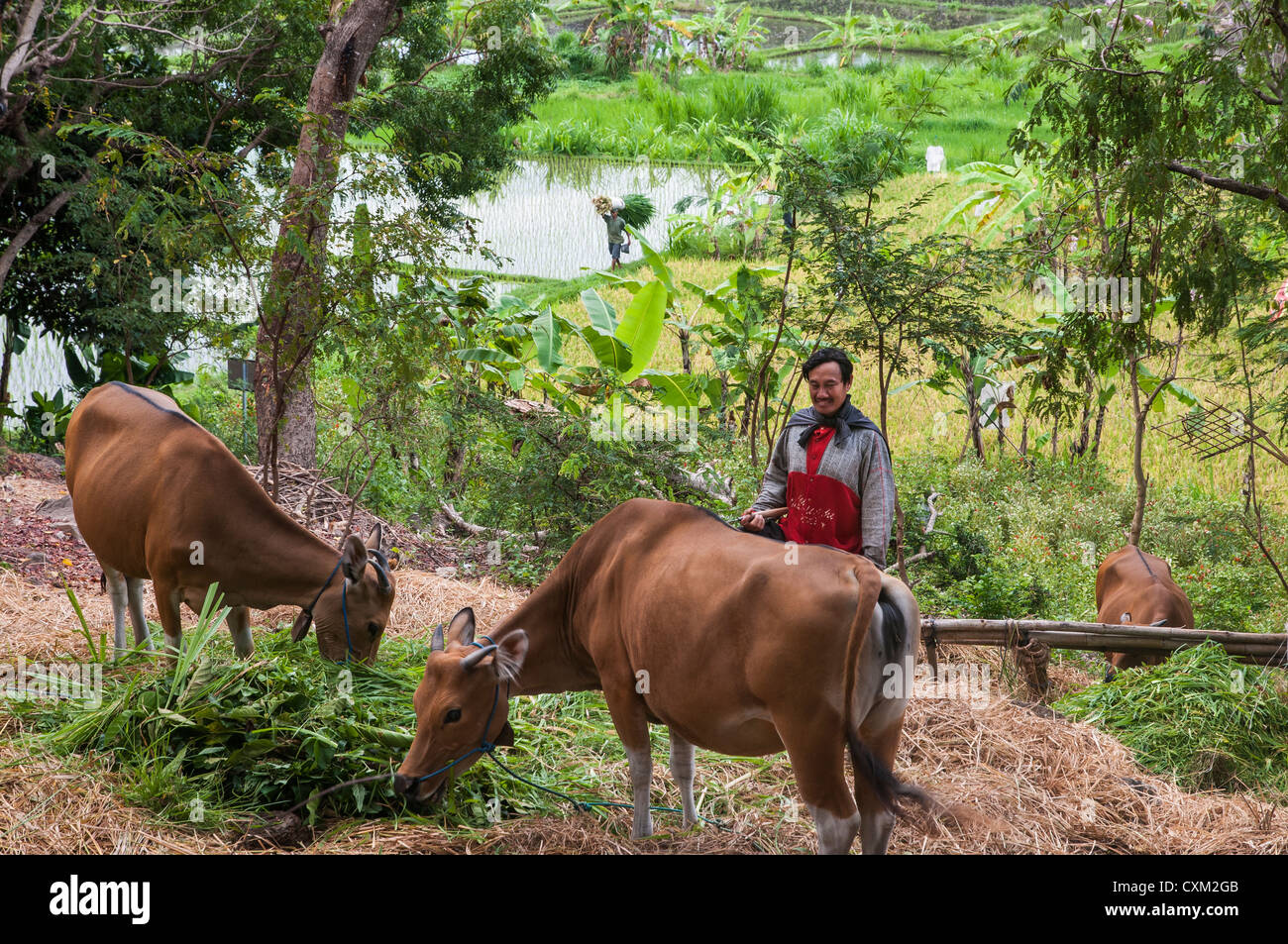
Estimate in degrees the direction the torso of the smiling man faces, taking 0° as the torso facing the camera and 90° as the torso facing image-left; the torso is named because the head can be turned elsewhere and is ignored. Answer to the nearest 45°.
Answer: approximately 45°

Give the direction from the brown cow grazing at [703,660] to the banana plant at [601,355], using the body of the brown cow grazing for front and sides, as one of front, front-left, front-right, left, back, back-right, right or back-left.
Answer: front-right

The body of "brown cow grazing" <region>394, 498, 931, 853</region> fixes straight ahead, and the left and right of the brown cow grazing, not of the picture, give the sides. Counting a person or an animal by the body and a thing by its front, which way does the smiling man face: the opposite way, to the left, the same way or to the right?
to the left

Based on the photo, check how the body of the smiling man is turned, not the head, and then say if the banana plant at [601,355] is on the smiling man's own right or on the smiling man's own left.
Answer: on the smiling man's own right

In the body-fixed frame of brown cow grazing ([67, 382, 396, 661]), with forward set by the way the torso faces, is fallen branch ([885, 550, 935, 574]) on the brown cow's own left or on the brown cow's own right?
on the brown cow's own left

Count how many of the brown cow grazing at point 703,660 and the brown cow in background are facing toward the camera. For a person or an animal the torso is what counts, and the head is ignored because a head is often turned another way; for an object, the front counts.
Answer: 1

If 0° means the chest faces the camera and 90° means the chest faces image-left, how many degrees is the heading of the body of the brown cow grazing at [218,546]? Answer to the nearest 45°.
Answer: approximately 315°

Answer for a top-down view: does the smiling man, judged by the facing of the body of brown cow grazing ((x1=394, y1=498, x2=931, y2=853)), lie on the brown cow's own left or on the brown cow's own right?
on the brown cow's own right

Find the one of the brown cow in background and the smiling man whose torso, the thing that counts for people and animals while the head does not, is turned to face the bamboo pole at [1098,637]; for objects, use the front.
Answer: the brown cow in background
